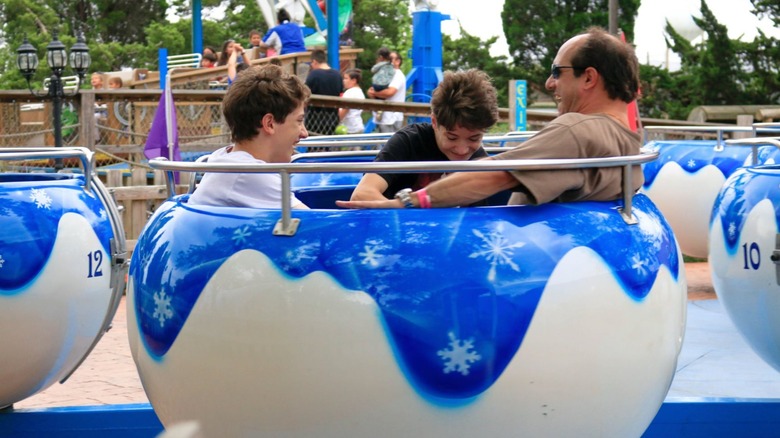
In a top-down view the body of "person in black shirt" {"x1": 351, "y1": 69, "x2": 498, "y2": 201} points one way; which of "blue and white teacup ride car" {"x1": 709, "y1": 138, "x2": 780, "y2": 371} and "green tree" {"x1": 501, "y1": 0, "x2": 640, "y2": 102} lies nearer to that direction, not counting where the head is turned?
the blue and white teacup ride car

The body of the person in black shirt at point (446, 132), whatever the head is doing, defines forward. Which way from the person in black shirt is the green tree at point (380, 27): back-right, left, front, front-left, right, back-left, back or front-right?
back-left

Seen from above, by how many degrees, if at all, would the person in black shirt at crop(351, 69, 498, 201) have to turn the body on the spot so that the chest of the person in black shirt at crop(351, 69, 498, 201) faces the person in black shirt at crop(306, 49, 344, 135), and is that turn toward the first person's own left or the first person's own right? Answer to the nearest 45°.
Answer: approximately 135° to the first person's own left

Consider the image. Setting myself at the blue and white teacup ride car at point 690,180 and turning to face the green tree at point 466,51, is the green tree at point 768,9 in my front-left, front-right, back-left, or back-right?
front-right

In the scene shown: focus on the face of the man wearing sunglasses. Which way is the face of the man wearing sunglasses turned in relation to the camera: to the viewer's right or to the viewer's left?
to the viewer's left

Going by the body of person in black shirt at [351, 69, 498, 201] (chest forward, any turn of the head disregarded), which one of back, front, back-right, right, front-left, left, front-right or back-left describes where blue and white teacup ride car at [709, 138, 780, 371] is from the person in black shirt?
left

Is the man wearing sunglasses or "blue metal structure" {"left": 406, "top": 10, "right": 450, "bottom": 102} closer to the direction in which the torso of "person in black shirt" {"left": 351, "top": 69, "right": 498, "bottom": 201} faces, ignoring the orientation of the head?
the man wearing sunglasses

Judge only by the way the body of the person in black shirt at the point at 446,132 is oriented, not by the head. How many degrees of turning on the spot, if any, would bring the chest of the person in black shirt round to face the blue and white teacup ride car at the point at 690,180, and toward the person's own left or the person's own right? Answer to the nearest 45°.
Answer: approximately 135° to the person's own left

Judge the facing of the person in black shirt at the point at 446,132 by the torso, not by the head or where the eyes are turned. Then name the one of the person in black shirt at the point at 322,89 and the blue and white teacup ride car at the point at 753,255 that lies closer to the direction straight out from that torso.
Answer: the blue and white teacup ride car

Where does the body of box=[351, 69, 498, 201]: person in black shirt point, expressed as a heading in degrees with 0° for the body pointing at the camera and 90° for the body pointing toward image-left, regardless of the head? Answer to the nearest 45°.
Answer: approximately 315°

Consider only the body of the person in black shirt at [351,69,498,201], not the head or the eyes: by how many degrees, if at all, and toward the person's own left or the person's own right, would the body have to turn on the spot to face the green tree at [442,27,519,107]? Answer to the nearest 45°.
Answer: approximately 135° to the person's own left

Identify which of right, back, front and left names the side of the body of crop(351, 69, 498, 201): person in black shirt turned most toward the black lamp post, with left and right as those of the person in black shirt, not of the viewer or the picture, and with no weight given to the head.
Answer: back

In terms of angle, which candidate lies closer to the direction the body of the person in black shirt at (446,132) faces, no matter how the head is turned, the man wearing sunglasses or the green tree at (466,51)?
the man wearing sunglasses
